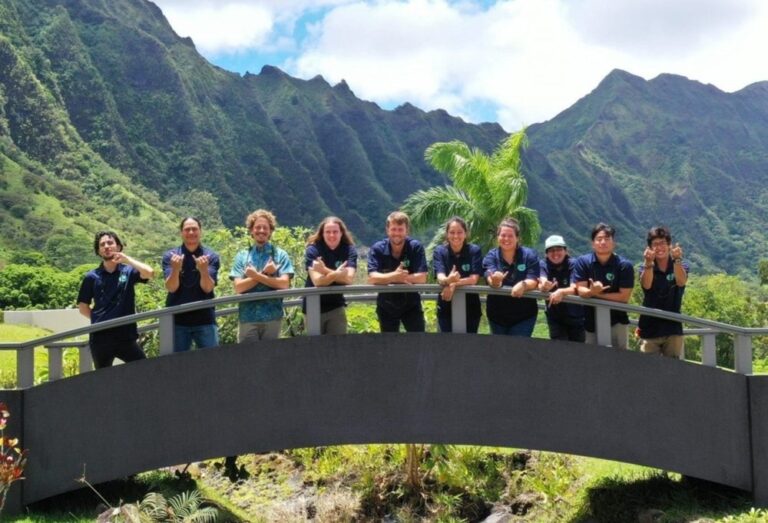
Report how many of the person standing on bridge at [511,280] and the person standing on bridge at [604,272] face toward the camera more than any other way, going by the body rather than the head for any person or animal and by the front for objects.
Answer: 2

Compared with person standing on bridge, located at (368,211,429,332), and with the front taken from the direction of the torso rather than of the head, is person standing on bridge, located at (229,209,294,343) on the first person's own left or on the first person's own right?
on the first person's own right

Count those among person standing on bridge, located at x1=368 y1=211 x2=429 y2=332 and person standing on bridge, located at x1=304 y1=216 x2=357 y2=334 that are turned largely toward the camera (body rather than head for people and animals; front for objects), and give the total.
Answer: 2

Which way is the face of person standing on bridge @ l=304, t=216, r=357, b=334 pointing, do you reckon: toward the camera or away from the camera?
toward the camera

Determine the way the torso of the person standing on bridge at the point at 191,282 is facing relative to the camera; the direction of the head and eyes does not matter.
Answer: toward the camera

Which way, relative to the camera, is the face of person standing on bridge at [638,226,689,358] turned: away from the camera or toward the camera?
toward the camera

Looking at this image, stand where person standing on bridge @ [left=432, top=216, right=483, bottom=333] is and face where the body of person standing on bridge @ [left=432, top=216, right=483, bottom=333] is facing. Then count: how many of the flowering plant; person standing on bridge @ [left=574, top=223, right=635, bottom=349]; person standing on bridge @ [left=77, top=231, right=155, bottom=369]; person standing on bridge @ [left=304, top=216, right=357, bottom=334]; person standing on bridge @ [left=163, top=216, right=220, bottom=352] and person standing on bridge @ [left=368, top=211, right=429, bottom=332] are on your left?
1

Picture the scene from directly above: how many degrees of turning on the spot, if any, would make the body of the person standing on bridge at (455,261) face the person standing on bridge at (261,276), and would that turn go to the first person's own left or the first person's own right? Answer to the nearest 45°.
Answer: approximately 90° to the first person's own right

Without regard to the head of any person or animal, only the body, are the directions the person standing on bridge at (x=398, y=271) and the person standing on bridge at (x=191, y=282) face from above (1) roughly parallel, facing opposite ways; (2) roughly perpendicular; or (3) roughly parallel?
roughly parallel

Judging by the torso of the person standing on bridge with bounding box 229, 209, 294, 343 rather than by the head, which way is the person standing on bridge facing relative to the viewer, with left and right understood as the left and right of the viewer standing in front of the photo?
facing the viewer

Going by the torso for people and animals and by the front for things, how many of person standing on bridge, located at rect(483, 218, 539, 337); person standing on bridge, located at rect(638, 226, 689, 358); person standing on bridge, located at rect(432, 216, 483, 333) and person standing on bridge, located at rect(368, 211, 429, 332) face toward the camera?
4

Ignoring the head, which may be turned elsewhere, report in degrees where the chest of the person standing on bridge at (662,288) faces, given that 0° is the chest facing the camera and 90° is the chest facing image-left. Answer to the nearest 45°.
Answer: approximately 0°

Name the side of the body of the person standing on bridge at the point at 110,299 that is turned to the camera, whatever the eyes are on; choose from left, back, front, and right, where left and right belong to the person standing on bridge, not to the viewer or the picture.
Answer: front

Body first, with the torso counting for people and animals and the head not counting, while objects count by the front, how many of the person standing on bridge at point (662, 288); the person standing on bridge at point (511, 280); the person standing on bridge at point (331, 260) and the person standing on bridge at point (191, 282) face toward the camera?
4

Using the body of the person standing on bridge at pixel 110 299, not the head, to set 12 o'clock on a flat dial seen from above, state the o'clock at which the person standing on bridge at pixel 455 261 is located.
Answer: the person standing on bridge at pixel 455 261 is roughly at 10 o'clock from the person standing on bridge at pixel 110 299.

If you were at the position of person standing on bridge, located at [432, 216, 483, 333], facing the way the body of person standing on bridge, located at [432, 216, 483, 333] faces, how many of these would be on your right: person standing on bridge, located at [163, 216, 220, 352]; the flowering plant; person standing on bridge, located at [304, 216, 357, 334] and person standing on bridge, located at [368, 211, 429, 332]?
4

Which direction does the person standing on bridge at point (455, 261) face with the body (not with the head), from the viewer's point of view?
toward the camera

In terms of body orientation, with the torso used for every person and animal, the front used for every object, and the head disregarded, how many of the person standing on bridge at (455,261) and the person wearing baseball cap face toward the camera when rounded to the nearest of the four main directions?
2
